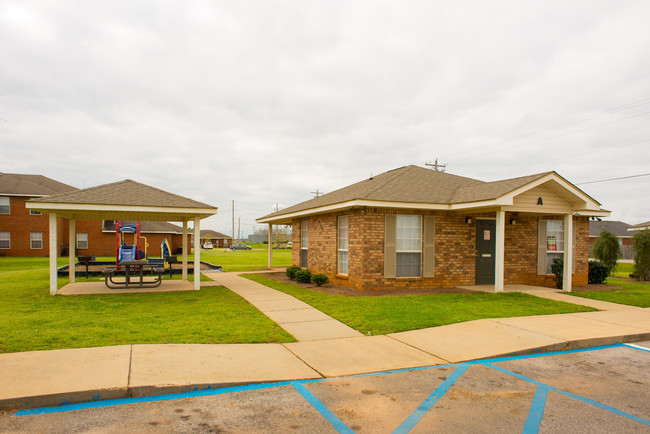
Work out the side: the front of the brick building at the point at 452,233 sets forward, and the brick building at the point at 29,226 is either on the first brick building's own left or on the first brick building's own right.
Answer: on the first brick building's own right

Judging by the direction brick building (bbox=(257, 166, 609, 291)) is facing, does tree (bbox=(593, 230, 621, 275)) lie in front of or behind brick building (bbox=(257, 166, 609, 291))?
behind

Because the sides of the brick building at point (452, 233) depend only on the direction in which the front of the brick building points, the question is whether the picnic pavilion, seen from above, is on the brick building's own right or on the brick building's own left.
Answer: on the brick building's own right

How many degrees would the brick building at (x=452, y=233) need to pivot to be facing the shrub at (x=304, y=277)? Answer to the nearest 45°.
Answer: approximately 90° to its right

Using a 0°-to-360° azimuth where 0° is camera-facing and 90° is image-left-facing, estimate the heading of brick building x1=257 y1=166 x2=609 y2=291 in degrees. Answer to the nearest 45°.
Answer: approximately 0°
